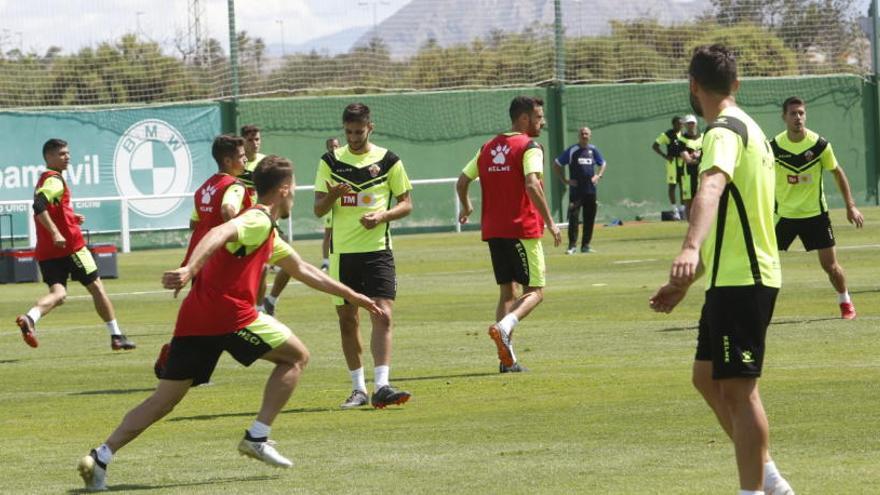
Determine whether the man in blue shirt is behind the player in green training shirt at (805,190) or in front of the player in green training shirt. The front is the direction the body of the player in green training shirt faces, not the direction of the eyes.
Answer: behind

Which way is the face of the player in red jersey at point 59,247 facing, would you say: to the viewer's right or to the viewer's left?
to the viewer's right

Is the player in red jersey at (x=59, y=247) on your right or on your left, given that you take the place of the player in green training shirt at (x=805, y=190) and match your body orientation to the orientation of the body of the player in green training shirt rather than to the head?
on your right

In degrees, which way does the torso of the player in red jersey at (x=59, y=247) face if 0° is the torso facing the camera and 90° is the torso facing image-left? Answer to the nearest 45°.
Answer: approximately 270°

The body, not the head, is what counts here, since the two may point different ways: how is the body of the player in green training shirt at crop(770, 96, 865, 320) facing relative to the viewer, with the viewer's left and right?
facing the viewer

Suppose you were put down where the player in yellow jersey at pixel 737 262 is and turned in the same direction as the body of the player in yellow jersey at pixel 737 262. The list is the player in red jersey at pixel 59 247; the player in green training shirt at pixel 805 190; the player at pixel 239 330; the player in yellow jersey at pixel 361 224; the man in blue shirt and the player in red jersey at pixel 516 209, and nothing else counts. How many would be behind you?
0

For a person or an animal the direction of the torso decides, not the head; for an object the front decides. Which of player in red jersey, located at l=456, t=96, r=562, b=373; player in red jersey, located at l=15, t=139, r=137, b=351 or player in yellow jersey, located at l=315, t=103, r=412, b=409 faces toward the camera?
the player in yellow jersey

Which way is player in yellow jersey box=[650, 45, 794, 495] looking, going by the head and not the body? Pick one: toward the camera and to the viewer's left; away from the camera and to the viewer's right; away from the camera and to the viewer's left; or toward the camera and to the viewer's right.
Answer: away from the camera and to the viewer's left

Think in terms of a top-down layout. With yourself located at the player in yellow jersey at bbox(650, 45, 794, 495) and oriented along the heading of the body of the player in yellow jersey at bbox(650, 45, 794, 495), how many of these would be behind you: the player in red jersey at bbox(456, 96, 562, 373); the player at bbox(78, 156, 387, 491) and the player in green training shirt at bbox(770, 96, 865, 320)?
0

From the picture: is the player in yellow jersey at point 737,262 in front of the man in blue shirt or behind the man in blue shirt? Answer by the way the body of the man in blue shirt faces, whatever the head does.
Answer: in front

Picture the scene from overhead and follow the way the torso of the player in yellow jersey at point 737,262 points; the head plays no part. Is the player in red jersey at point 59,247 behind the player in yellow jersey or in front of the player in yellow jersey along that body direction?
in front

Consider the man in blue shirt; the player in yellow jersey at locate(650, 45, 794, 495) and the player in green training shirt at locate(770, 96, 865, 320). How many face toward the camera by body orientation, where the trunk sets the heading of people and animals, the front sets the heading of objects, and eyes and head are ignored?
2

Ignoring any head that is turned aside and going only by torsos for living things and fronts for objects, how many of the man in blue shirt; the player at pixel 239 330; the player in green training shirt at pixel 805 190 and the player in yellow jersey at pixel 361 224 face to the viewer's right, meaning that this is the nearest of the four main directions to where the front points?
1

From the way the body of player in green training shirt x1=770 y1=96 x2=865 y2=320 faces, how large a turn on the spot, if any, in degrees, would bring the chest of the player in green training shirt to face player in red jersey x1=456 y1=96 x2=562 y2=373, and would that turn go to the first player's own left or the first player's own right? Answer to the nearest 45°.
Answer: approximately 45° to the first player's own right

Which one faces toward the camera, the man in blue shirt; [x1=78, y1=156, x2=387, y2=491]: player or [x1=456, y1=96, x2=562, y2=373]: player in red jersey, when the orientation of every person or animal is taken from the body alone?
the man in blue shirt

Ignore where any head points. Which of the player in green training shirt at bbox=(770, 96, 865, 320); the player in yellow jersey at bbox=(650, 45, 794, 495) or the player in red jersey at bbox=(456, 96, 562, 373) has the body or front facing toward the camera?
the player in green training shirt

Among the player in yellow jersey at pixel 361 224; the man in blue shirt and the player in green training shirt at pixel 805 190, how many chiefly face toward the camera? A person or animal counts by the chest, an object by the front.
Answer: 3

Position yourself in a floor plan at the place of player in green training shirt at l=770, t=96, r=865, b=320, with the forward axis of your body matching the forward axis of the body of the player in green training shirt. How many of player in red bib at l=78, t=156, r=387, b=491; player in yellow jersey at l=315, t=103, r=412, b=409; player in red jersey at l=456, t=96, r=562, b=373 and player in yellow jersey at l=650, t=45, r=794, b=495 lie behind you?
0
